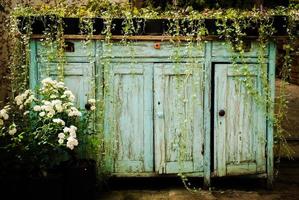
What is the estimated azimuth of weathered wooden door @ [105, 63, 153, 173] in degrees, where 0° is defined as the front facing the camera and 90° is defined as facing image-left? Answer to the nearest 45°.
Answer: approximately 0°

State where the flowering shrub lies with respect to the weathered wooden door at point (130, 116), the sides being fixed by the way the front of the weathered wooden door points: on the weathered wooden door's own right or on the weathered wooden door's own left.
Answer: on the weathered wooden door's own right

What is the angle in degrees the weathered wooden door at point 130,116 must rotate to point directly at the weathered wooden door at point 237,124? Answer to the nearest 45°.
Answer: approximately 90° to its left

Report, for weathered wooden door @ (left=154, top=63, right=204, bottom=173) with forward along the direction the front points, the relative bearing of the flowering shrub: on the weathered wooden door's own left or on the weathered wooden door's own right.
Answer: on the weathered wooden door's own right
